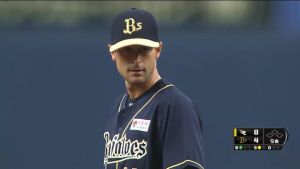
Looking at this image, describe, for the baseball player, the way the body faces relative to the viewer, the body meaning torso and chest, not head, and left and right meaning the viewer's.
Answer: facing the viewer and to the left of the viewer

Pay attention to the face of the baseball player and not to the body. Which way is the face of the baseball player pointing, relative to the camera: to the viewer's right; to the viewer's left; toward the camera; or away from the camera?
toward the camera
